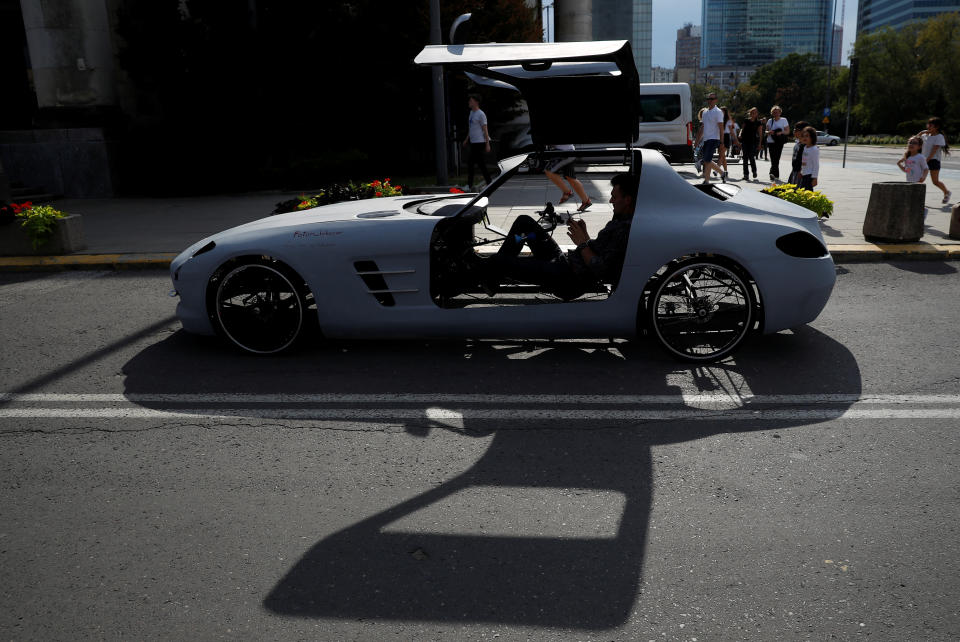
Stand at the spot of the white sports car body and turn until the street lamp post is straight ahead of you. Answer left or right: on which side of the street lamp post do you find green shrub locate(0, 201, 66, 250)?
left

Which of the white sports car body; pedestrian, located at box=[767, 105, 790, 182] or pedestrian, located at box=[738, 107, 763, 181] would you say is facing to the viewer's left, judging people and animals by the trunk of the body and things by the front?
the white sports car body

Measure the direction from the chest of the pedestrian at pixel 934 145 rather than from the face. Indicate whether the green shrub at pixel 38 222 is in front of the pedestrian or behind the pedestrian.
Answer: in front

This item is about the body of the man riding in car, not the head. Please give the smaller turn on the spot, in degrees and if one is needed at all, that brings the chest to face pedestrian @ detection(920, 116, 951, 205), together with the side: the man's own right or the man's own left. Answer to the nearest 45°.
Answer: approximately 135° to the man's own right

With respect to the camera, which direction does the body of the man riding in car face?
to the viewer's left

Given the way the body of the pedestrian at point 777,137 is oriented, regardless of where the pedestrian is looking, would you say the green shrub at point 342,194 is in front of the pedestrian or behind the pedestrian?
in front

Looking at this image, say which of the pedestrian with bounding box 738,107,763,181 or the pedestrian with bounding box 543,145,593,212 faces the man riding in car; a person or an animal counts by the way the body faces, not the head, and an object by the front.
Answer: the pedestrian with bounding box 738,107,763,181

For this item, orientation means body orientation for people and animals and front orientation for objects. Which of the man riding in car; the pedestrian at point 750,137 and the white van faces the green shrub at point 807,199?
the pedestrian

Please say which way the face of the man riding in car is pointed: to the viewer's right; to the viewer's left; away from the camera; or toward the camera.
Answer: to the viewer's left

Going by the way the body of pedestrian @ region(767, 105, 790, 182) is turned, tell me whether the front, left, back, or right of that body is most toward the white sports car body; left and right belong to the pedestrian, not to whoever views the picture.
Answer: front

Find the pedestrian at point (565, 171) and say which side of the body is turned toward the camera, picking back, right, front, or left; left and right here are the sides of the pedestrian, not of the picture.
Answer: left

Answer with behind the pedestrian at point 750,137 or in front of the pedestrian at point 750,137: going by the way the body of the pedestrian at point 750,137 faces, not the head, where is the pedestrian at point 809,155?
in front

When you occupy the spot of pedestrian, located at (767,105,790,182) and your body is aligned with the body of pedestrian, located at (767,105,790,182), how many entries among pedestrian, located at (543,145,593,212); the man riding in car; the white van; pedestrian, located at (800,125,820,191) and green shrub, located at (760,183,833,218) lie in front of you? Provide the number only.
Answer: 4

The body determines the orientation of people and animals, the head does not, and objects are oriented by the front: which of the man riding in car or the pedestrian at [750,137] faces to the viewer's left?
the man riding in car

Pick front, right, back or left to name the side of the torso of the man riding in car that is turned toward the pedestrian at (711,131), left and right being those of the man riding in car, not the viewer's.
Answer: right
